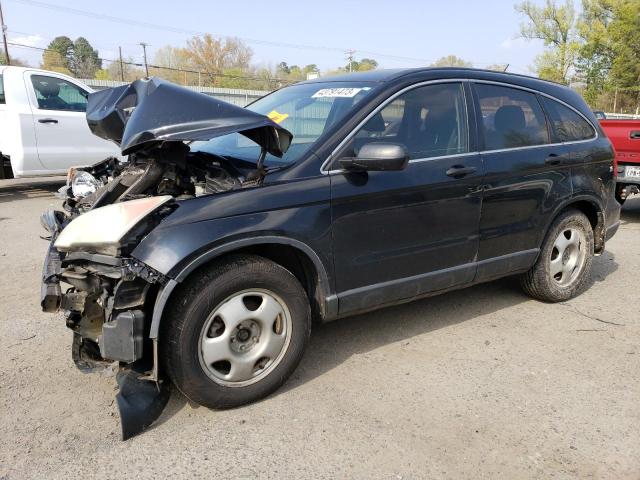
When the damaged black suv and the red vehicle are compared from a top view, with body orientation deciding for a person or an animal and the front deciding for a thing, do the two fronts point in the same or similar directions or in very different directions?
very different directions

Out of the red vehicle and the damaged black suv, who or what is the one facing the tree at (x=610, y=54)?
the red vehicle

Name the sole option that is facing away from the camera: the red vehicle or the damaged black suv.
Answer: the red vehicle

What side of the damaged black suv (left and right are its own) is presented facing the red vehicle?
back

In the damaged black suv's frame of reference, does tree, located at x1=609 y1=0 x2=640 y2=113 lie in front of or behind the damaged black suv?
behind

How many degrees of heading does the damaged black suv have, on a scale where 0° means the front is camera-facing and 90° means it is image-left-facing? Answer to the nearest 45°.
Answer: approximately 45°

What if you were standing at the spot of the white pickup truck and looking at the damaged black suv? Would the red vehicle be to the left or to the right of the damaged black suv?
left

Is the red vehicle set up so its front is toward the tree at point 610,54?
yes

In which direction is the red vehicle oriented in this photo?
away from the camera

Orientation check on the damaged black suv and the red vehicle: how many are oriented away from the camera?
1

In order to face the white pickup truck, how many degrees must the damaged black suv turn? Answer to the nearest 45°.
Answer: approximately 90° to its right

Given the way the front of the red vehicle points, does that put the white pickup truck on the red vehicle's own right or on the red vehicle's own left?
on the red vehicle's own left
